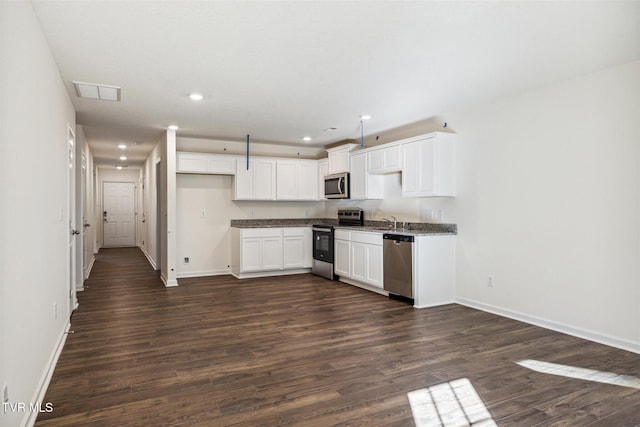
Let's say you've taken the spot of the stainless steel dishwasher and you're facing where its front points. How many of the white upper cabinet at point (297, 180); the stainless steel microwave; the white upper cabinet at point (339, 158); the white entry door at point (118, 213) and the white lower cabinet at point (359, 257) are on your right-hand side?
5

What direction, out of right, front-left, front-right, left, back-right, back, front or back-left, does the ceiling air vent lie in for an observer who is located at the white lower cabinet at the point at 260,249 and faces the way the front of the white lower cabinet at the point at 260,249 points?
front-right

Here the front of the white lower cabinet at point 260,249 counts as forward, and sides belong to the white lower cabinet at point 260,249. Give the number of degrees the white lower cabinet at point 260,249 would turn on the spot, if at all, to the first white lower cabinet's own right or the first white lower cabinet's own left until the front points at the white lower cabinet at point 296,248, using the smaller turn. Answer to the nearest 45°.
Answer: approximately 90° to the first white lower cabinet's own left

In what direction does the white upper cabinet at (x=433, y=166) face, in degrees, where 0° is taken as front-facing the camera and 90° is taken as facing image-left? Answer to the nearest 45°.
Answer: approximately 45°

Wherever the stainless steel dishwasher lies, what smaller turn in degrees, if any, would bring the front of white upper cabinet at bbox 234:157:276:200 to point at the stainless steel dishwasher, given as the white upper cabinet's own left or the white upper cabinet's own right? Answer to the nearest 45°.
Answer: approximately 45° to the white upper cabinet's own left

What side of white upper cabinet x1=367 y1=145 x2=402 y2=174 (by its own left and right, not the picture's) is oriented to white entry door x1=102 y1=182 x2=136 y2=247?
right

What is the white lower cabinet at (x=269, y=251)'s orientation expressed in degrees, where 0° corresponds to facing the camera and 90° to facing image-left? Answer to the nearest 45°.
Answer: approximately 0°

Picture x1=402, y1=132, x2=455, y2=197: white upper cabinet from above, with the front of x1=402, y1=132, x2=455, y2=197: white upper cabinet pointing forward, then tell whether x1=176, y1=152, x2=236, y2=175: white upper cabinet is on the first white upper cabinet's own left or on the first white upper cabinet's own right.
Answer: on the first white upper cabinet's own right

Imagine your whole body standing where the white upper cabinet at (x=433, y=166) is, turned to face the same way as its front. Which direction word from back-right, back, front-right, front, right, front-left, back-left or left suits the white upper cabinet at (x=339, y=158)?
right

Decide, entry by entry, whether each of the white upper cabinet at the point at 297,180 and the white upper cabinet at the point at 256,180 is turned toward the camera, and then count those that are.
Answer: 2

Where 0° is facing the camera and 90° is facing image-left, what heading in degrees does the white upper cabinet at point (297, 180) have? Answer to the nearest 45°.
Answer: approximately 0°

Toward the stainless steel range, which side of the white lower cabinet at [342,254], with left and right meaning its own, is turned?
right

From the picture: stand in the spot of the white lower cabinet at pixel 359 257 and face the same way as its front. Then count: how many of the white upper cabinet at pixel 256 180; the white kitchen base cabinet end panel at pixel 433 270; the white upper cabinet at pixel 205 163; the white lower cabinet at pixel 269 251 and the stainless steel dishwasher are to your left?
2

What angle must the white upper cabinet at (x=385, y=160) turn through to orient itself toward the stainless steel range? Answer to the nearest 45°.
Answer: approximately 90° to its right
